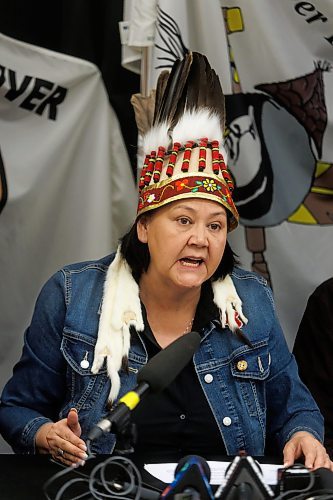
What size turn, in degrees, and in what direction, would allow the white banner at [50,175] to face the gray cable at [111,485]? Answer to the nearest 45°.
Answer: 0° — it already faces it

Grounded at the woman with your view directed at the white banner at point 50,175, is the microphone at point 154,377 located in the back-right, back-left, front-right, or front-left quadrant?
back-left

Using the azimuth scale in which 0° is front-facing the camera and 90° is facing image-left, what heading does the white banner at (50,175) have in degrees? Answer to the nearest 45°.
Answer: approximately 0°

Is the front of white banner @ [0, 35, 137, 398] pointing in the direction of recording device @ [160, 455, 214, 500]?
yes
